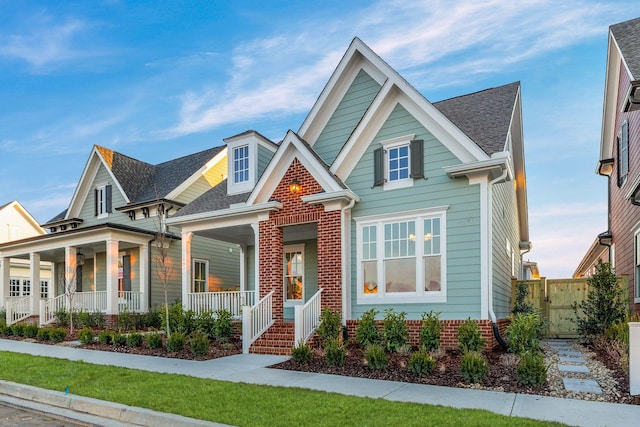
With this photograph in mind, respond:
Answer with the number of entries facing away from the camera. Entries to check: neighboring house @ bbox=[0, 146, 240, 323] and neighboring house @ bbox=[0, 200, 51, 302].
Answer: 0

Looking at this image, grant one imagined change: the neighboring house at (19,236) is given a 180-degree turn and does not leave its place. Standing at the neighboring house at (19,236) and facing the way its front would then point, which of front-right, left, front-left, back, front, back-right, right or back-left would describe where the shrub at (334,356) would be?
back-right

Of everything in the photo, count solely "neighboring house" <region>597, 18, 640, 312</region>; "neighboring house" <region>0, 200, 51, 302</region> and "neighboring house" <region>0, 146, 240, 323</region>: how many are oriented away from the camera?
0

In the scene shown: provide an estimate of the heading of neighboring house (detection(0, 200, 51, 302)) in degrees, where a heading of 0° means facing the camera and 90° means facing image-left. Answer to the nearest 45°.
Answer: approximately 45°

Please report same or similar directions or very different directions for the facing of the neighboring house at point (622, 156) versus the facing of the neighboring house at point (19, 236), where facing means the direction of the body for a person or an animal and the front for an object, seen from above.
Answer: same or similar directions

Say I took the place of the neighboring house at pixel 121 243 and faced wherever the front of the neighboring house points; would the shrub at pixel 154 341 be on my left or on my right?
on my left

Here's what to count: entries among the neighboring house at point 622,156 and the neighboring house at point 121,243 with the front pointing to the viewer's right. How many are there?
0

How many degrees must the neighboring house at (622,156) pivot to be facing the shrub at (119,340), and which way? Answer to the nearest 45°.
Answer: approximately 45° to its right

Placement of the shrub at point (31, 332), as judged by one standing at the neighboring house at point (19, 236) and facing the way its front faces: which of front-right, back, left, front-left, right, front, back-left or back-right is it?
front-left

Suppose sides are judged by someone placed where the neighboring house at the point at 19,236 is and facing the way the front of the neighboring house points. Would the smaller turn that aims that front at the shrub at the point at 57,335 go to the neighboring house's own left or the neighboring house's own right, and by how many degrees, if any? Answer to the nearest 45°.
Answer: approximately 45° to the neighboring house's own left

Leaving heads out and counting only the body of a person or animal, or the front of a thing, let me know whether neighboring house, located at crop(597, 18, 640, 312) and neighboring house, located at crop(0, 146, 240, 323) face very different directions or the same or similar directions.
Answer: same or similar directions

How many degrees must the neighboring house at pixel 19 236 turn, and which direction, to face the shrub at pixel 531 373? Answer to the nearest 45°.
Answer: approximately 45° to its left

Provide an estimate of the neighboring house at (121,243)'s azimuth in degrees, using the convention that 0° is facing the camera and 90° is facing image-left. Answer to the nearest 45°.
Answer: approximately 45°

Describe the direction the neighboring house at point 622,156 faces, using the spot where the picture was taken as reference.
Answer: facing the viewer
